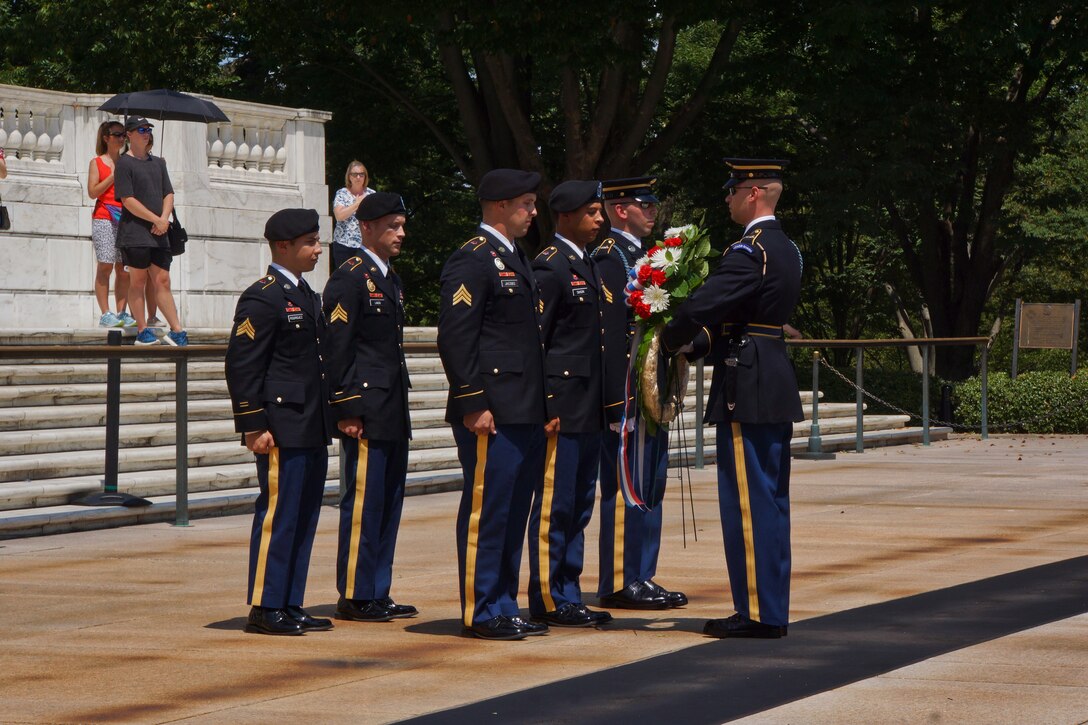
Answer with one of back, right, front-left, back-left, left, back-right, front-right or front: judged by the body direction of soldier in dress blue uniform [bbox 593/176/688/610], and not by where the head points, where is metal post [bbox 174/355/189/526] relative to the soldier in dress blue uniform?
back-left

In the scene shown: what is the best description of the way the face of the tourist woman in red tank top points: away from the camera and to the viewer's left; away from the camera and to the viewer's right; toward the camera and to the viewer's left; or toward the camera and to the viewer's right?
toward the camera and to the viewer's right

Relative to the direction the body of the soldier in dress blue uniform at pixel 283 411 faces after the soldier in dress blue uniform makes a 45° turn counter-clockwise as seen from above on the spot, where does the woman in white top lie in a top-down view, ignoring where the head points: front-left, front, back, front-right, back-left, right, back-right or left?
left

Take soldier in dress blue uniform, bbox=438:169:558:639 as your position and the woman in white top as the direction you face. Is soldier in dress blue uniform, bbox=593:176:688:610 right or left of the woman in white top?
right

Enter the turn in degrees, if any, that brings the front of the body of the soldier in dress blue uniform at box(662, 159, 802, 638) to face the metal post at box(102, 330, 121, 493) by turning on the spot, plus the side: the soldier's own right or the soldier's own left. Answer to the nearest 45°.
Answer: approximately 45° to the soldier's own right

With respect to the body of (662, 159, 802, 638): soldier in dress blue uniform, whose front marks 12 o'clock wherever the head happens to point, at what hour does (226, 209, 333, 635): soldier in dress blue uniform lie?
(226, 209, 333, 635): soldier in dress blue uniform is roughly at 12 o'clock from (662, 159, 802, 638): soldier in dress blue uniform.

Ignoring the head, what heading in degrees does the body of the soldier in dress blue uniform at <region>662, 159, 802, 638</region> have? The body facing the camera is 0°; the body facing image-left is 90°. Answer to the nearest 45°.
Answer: approximately 90°

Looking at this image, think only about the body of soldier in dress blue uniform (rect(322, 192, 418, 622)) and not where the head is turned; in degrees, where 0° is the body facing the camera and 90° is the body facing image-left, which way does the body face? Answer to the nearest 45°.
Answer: approximately 315°

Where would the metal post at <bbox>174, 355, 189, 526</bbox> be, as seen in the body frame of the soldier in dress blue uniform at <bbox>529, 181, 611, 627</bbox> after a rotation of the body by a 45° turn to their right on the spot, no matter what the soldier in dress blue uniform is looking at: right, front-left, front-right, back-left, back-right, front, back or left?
back-right

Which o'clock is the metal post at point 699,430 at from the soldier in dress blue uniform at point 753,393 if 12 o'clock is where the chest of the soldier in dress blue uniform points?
The metal post is roughly at 3 o'clock from the soldier in dress blue uniform.

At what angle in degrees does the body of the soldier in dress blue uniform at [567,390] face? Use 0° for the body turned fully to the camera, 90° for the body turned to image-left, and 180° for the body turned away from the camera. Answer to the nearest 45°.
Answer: approximately 315°

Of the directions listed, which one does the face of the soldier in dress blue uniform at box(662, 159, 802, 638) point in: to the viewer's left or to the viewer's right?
to the viewer's left
